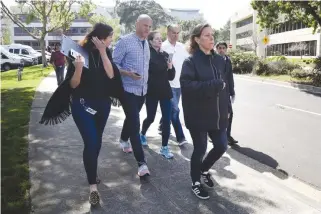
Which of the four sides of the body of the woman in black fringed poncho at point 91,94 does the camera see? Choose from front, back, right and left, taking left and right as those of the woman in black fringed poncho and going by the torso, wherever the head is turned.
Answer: front

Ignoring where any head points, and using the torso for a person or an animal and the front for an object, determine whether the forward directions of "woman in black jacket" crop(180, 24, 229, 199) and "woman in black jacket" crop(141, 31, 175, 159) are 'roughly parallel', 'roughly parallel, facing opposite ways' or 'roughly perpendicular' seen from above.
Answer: roughly parallel

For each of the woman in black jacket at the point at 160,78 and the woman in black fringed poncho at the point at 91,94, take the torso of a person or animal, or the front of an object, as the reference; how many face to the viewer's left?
0

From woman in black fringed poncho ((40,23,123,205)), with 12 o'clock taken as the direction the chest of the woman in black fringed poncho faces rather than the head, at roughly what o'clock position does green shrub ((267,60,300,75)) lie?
The green shrub is roughly at 7 o'clock from the woman in black fringed poncho.

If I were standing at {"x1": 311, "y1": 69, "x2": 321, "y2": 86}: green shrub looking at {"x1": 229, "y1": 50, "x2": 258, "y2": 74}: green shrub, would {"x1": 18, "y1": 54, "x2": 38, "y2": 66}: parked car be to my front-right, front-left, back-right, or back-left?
front-left

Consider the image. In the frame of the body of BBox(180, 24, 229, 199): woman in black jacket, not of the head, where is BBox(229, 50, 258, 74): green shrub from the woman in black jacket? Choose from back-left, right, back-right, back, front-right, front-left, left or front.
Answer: back-left

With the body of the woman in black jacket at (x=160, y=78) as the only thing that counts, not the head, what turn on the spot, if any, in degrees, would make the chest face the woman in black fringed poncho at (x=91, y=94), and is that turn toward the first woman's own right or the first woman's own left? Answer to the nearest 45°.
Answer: approximately 90° to the first woman's own right

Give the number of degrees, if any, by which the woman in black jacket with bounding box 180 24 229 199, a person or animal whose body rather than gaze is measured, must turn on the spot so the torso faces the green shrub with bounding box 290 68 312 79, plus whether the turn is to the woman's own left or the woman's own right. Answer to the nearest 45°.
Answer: approximately 135° to the woman's own left

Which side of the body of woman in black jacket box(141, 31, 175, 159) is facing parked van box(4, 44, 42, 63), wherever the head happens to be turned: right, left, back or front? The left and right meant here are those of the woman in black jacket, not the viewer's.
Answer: back

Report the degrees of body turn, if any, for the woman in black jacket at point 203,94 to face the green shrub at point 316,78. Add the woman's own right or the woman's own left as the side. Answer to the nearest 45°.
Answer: approximately 135° to the woman's own left

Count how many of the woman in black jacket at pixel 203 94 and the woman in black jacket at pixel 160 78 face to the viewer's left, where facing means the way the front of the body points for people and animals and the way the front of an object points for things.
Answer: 0

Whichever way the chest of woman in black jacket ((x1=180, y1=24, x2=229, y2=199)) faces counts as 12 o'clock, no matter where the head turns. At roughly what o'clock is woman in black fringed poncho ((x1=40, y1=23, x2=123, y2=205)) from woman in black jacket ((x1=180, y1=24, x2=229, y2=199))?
woman in black fringed poncho ((x1=40, y1=23, x2=123, y2=205)) is roughly at 4 o'clock from woman in black jacket ((x1=180, y1=24, x2=229, y2=199)).

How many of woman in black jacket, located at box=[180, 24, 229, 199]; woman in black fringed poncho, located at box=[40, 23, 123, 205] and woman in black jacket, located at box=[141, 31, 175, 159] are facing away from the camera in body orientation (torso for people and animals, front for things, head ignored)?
0

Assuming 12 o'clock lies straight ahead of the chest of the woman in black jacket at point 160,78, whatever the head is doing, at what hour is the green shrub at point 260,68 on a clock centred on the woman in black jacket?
The green shrub is roughly at 8 o'clock from the woman in black jacket.

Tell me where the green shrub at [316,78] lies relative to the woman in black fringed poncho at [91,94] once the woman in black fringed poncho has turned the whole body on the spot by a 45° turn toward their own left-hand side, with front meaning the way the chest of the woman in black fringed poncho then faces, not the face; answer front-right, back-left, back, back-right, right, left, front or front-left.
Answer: left

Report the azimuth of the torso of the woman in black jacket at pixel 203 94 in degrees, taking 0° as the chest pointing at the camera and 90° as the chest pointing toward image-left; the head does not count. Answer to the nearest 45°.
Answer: approximately 315°

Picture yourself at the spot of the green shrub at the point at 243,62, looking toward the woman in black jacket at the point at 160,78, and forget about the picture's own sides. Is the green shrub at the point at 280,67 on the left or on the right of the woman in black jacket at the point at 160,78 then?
left
